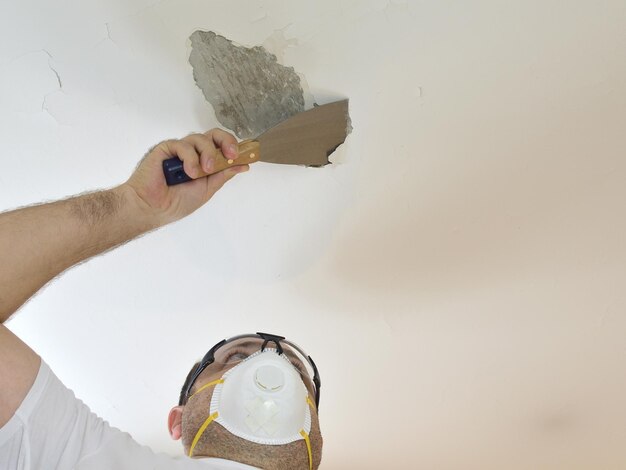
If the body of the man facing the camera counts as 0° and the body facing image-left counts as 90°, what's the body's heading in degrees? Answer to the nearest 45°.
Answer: approximately 315°
